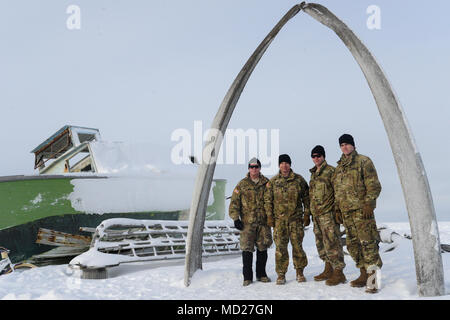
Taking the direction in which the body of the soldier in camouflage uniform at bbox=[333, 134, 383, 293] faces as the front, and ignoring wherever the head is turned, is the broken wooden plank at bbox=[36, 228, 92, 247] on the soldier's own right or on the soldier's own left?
on the soldier's own right

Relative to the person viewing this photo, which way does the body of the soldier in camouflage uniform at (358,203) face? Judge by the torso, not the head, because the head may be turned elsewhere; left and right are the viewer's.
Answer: facing the viewer and to the left of the viewer

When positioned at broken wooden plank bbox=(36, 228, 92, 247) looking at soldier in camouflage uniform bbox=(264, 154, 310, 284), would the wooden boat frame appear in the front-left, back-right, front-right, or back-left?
front-left

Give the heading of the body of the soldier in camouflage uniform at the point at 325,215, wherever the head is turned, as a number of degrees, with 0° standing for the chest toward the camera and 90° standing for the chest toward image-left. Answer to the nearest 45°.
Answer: approximately 45°

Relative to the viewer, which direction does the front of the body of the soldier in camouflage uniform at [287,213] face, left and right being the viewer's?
facing the viewer
